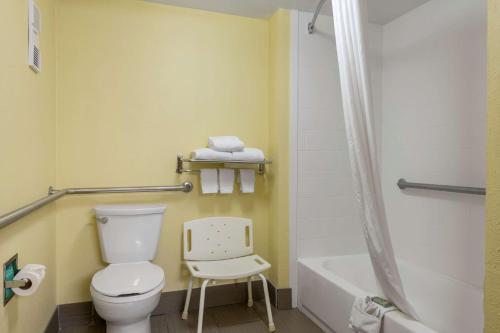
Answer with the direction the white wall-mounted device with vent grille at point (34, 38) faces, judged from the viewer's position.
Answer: facing to the right of the viewer

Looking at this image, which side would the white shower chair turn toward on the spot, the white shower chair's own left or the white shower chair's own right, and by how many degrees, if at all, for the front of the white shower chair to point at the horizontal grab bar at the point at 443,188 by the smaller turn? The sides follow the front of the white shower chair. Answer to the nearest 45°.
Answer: approximately 90° to the white shower chair's own left

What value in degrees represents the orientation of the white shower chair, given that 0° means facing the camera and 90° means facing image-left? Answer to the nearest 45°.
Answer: approximately 0°

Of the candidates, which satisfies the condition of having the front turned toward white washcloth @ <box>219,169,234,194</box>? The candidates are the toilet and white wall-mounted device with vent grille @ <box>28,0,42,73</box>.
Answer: the white wall-mounted device with vent grille

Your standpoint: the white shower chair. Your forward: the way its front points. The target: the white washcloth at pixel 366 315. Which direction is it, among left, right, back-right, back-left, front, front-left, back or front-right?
front-left

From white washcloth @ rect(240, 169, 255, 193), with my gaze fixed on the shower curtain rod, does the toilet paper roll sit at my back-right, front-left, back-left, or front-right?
back-right

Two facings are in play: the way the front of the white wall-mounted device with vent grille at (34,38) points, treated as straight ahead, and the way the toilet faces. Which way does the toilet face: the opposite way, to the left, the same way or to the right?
to the right

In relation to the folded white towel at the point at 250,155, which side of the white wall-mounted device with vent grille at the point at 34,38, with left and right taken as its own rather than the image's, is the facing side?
front
